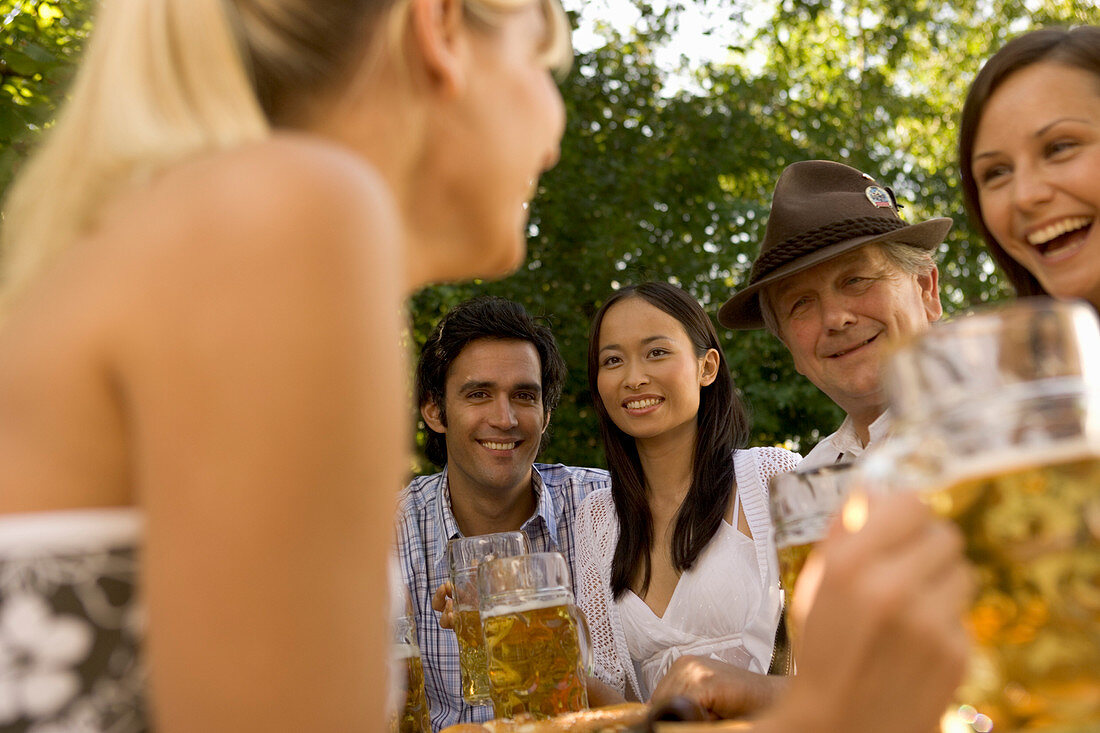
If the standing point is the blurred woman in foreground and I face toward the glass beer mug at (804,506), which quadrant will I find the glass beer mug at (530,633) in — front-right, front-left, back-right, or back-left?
front-left

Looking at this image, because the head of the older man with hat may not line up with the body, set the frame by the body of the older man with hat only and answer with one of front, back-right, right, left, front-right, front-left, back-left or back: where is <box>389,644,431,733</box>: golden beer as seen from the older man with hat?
front

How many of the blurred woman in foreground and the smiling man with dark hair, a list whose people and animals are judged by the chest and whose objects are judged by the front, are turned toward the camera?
1

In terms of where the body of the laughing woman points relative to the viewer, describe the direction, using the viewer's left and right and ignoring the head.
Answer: facing the viewer and to the left of the viewer

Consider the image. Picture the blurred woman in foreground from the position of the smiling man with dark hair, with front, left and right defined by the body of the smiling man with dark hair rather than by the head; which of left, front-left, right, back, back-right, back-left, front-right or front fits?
front

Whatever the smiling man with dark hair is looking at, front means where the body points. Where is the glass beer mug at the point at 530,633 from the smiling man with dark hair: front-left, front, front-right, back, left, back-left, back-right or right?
front

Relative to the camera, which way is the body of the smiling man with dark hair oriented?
toward the camera

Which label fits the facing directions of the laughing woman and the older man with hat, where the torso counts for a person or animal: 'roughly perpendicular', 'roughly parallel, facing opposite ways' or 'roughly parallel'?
roughly parallel

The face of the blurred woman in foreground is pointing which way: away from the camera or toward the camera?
away from the camera

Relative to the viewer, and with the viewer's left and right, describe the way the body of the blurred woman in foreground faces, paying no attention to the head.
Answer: facing away from the viewer and to the right of the viewer

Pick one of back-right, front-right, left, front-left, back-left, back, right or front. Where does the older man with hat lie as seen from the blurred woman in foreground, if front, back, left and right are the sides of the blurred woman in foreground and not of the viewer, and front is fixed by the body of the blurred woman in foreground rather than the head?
front

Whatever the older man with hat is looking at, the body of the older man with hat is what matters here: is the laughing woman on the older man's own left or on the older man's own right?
on the older man's own left

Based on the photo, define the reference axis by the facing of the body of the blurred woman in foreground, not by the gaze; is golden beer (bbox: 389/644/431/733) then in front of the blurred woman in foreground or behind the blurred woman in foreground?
in front

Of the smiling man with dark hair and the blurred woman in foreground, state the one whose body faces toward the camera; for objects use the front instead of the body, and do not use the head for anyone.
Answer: the smiling man with dark hair

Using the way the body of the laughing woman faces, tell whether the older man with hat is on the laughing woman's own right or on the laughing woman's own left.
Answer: on the laughing woman's own right

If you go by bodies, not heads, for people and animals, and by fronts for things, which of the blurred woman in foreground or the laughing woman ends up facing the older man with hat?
the blurred woman in foreground
